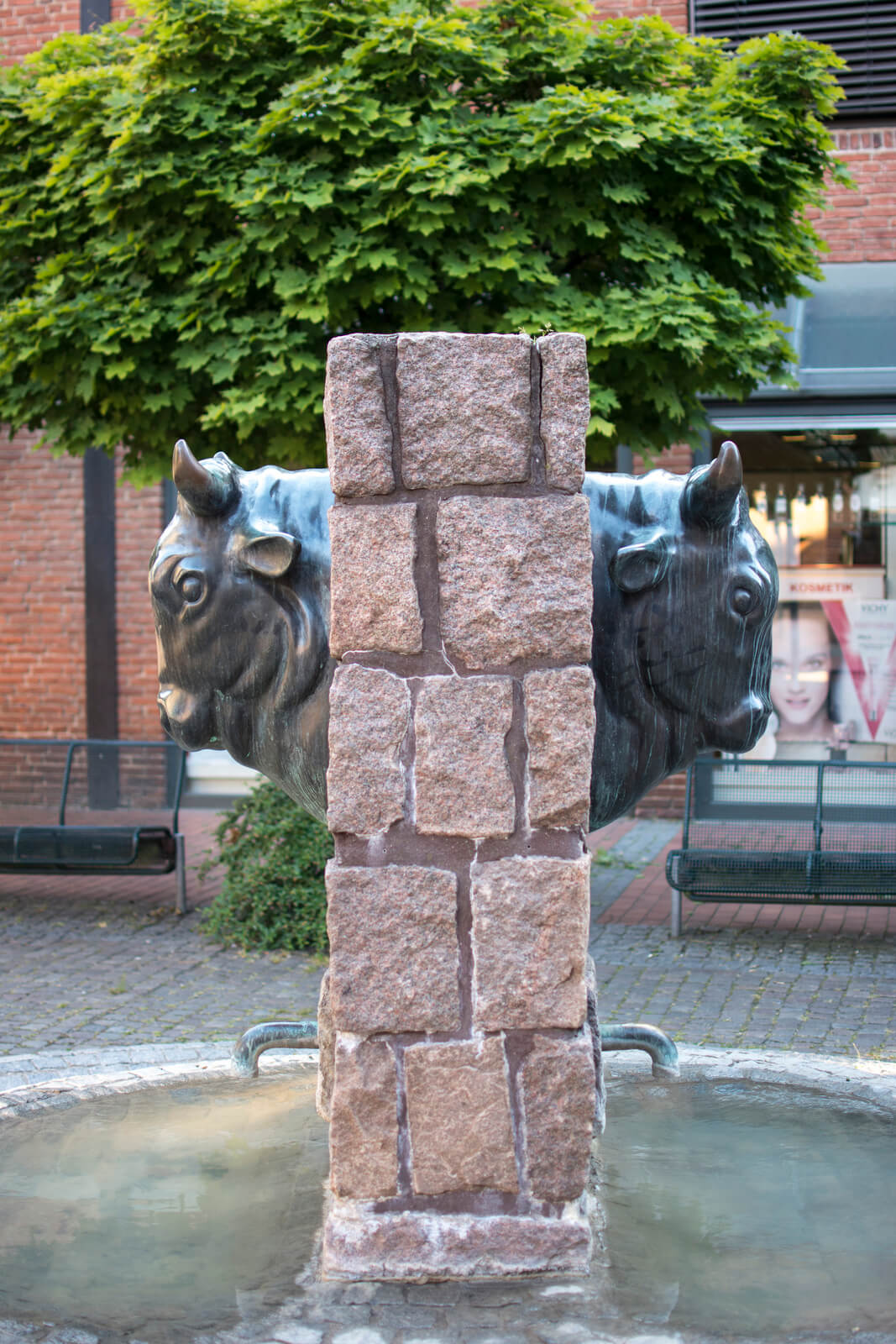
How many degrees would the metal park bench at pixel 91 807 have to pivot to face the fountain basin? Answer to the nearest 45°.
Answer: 0° — it already faces it

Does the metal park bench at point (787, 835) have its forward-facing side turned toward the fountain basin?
yes

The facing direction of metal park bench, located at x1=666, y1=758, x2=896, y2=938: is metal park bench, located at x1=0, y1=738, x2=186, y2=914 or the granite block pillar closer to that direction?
the granite block pillar

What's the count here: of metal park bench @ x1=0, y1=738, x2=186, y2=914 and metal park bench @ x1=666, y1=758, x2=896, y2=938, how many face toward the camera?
2

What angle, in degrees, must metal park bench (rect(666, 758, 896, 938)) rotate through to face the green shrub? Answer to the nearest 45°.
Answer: approximately 90° to its right

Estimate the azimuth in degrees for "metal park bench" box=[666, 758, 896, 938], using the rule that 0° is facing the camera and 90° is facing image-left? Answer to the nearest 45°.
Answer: approximately 0°
